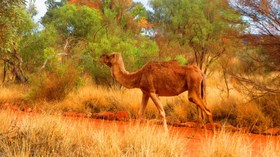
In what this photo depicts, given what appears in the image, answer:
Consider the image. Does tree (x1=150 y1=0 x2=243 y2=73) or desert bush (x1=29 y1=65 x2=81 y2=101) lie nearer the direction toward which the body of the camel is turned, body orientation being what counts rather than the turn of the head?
the desert bush

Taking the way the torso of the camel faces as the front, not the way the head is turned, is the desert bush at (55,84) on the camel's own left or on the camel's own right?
on the camel's own right

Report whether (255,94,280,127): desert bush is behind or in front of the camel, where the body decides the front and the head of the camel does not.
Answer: behind

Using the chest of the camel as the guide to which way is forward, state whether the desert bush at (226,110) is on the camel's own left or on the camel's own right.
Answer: on the camel's own right

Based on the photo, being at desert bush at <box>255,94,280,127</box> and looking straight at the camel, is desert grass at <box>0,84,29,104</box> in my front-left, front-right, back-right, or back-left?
front-right

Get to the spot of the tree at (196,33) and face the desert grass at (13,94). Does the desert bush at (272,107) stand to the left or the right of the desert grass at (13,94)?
left

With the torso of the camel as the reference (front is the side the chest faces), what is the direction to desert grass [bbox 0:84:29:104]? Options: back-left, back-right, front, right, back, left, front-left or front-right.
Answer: front-right

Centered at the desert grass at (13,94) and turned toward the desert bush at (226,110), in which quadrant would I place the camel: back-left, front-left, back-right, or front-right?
front-right

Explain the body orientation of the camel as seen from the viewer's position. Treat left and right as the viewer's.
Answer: facing to the left of the viewer

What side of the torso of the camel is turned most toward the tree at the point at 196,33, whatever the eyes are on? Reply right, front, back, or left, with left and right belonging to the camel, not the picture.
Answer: right
